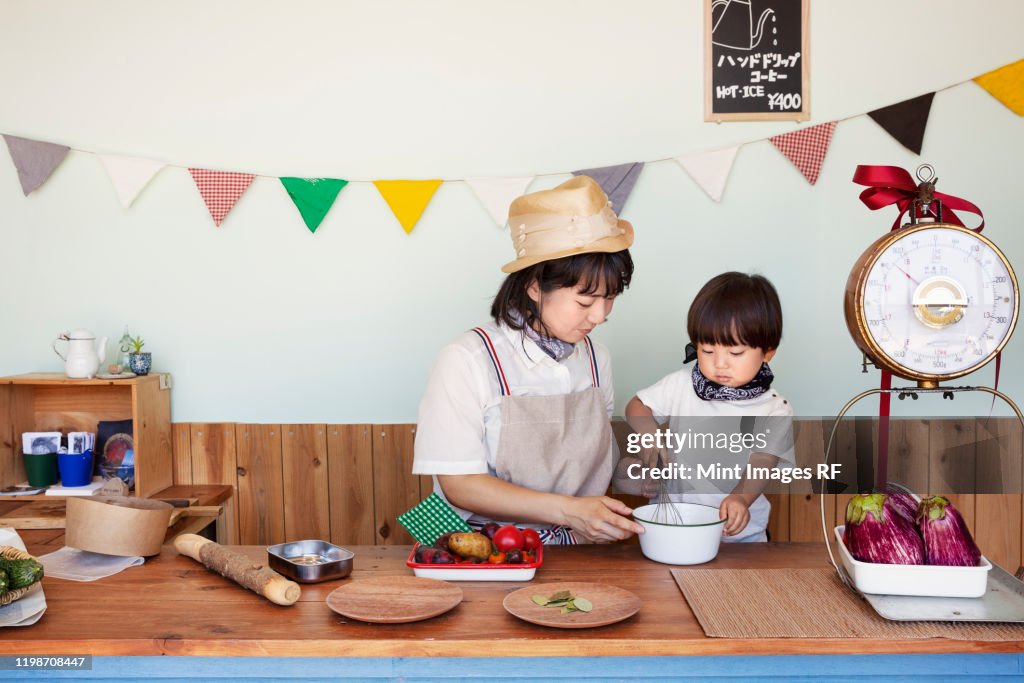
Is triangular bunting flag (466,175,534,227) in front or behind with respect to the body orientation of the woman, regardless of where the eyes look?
behind

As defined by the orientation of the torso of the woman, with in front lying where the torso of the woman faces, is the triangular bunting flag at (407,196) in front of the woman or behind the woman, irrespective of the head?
behind

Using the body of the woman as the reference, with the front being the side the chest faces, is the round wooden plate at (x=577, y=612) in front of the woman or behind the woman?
in front

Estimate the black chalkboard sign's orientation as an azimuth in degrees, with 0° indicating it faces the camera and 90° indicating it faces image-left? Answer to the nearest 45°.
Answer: approximately 0°

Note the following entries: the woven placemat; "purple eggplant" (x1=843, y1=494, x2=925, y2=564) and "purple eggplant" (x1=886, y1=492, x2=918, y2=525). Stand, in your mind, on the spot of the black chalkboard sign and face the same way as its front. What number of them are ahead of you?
3

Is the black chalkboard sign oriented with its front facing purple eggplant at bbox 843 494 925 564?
yes

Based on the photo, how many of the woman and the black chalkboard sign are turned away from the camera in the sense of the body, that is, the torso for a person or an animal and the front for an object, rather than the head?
0

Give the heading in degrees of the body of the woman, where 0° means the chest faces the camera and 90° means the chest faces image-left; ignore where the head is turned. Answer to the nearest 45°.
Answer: approximately 315°

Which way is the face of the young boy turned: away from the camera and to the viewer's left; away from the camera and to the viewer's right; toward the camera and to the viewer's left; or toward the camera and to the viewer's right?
toward the camera and to the viewer's left

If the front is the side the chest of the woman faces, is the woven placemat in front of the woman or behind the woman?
in front

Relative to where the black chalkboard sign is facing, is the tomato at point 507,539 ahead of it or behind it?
ahead

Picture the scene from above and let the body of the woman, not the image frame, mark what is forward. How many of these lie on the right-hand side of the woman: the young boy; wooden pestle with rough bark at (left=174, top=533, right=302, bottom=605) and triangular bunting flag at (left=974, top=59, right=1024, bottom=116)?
1
